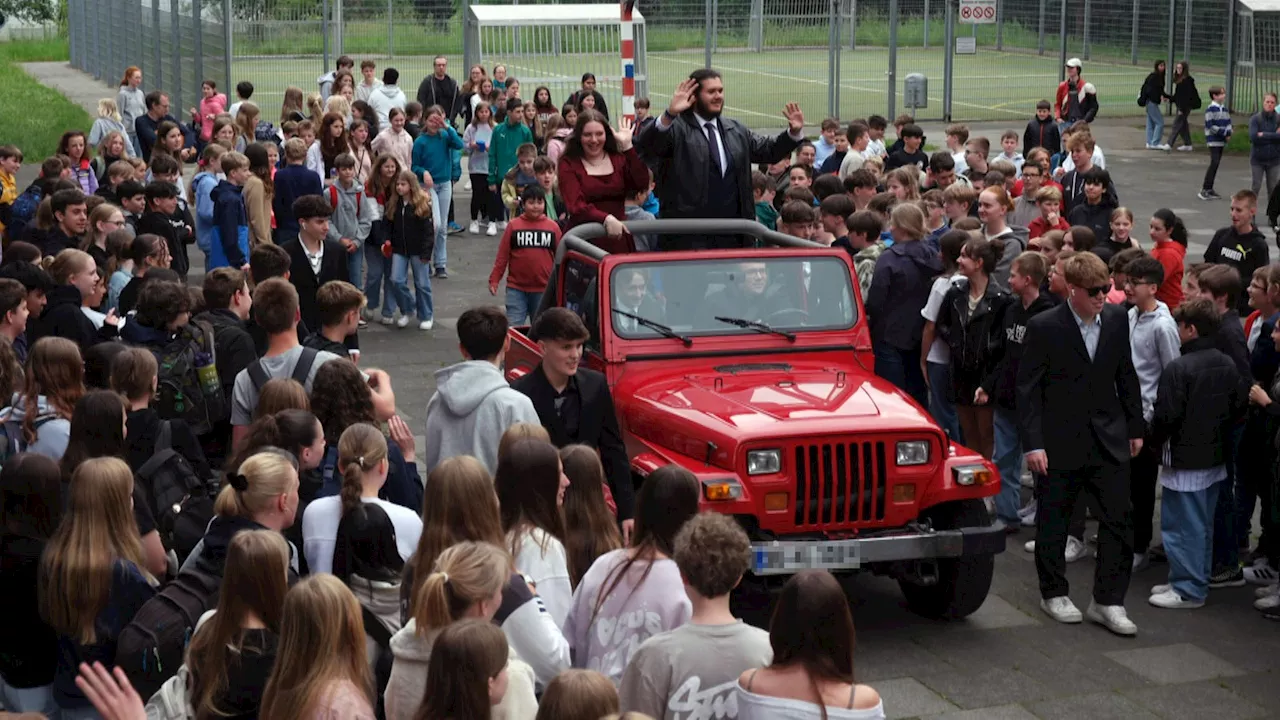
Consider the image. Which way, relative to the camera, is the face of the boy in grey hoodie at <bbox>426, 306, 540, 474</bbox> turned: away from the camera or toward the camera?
away from the camera

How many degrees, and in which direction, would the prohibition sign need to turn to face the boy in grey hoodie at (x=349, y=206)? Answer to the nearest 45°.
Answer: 0° — it already faces them

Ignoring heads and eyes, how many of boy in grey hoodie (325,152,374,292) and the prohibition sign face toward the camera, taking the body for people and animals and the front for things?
2

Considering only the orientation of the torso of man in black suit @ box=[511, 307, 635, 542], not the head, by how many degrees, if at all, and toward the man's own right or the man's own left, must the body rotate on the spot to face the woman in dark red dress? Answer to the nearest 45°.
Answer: approximately 135° to the man's own left

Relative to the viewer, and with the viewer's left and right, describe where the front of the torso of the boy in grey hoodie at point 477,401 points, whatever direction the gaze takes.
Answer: facing away from the viewer and to the right of the viewer

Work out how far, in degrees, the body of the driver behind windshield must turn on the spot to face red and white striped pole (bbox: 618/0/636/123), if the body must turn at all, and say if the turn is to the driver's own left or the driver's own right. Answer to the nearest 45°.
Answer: approximately 135° to the driver's own left

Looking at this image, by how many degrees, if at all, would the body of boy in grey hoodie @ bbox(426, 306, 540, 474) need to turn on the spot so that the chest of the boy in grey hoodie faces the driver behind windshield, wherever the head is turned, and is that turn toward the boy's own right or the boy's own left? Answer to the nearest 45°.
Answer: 0° — they already face them

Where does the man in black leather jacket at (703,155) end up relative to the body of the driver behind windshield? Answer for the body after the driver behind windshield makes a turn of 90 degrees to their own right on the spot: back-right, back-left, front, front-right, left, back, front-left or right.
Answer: back-right

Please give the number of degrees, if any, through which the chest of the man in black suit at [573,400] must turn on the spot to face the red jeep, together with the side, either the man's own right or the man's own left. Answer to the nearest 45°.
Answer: approximately 90° to the man's own left

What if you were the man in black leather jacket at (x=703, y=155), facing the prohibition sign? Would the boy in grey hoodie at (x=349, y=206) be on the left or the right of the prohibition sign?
left

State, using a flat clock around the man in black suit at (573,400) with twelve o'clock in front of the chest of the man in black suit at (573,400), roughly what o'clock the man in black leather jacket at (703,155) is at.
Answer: the man in black leather jacket at (703,155) is roughly at 8 o'clock from the man in black suit at (573,400).

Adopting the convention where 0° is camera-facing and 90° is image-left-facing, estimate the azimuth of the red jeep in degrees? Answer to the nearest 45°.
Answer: approximately 315°

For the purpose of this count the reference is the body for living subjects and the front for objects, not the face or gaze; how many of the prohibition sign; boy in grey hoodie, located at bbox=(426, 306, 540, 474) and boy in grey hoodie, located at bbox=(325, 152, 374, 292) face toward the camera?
2

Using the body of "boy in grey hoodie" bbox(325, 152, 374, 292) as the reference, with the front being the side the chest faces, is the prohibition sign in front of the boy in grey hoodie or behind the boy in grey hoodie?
behind
